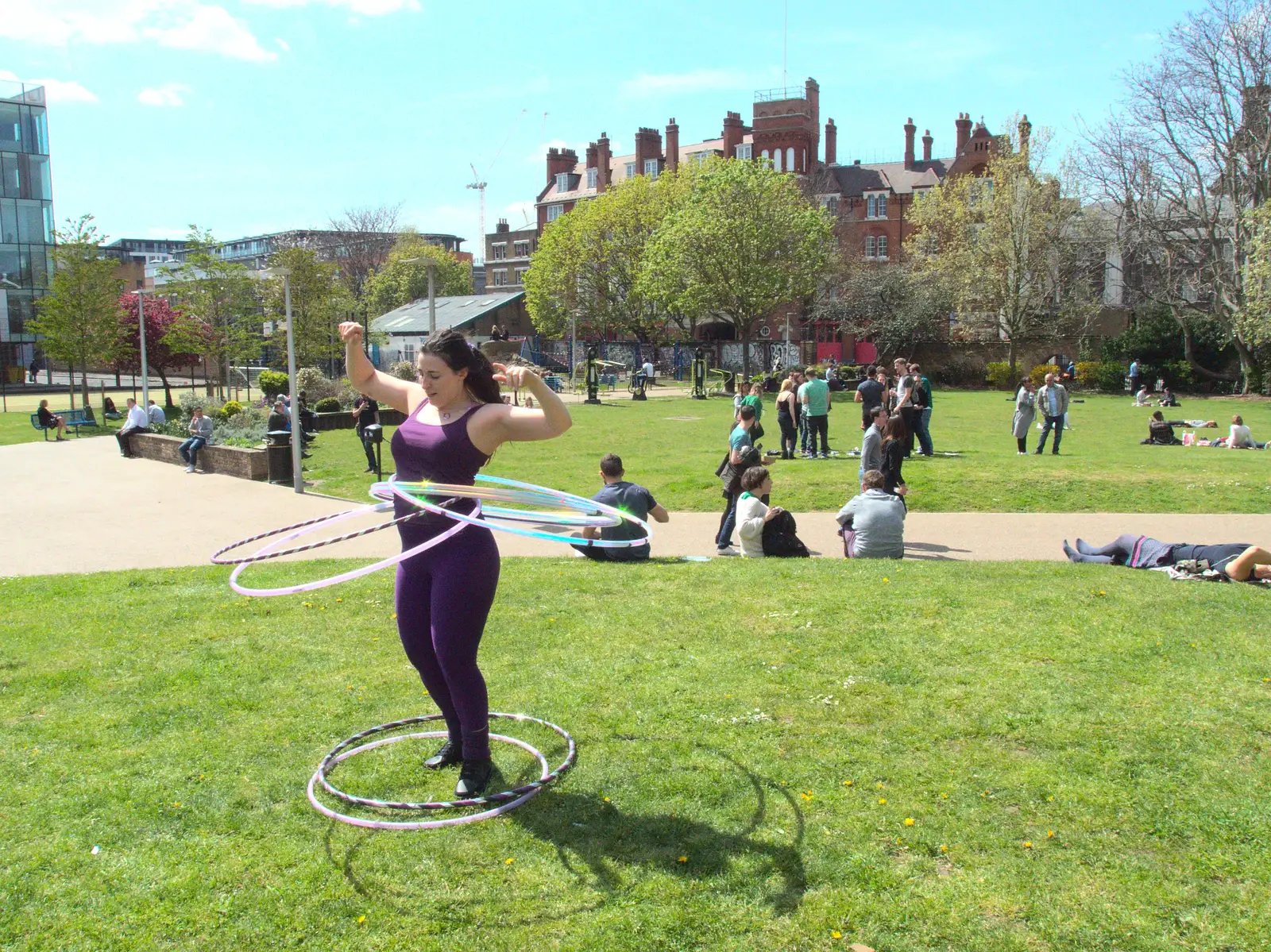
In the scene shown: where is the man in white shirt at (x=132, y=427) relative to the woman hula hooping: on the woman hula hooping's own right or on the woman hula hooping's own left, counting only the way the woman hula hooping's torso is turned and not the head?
on the woman hula hooping's own right

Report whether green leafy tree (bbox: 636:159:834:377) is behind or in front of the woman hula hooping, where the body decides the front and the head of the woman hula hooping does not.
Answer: behind

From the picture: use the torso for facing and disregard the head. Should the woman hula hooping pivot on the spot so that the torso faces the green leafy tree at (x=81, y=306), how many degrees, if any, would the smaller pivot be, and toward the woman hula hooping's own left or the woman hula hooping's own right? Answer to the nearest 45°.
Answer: approximately 135° to the woman hula hooping's own right

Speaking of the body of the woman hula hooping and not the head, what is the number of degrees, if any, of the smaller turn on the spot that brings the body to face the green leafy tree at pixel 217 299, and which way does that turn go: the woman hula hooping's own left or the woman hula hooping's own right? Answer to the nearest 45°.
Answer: approximately 135° to the woman hula hooping's own right

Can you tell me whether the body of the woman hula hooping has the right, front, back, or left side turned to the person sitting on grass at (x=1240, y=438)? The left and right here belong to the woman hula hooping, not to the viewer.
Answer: back
